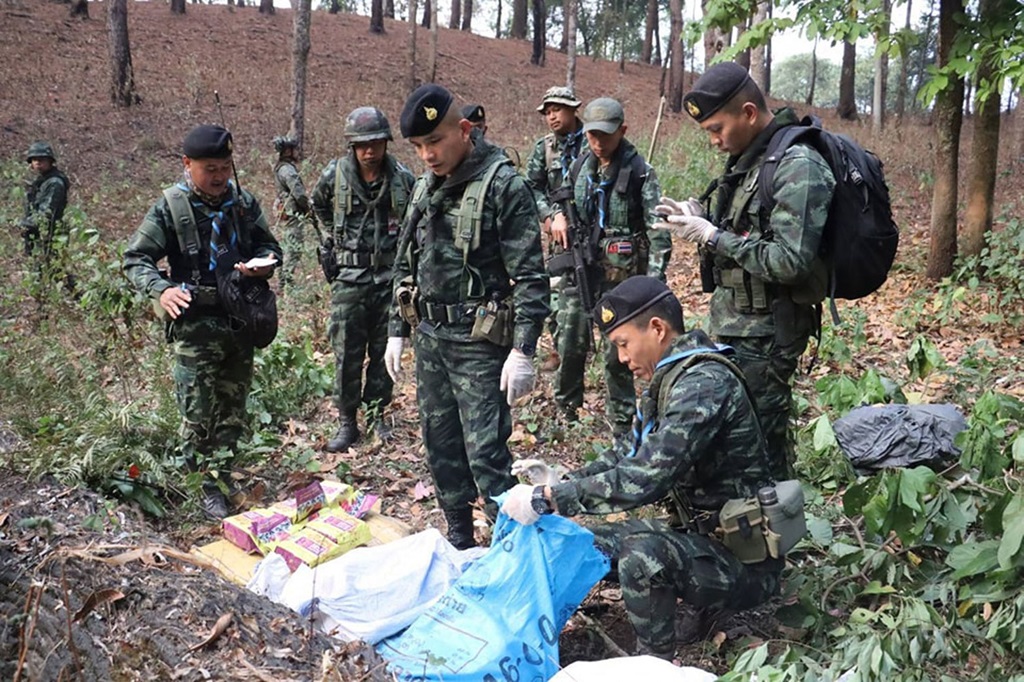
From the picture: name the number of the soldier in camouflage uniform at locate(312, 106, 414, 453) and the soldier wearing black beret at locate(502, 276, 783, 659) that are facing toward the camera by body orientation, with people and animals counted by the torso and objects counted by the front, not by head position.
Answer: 1

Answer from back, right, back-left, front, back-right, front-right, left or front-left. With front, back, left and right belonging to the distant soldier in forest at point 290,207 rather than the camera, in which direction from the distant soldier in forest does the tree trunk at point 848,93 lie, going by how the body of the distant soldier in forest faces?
front-left

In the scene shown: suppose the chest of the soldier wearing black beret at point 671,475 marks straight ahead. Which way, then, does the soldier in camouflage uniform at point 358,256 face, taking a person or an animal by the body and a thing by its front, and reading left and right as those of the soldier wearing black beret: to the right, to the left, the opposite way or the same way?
to the left

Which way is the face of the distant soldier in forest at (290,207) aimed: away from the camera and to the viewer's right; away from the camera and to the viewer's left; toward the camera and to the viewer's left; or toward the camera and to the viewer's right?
toward the camera and to the viewer's right

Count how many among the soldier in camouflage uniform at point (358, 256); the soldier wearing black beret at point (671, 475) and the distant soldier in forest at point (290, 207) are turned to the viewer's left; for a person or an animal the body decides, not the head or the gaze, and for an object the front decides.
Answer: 1

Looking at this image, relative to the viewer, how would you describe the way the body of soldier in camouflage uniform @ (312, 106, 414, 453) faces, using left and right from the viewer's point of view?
facing the viewer

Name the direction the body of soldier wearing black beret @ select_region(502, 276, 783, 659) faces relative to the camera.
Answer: to the viewer's left

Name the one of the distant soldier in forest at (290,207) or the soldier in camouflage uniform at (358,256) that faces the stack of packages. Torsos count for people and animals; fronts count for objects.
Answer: the soldier in camouflage uniform

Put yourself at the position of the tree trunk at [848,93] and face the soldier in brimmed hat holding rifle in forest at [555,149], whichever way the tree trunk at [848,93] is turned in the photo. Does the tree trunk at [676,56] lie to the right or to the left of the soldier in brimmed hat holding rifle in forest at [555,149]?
right

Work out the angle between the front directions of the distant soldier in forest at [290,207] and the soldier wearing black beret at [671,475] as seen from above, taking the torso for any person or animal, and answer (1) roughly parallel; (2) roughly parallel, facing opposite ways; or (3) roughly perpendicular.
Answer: roughly parallel, facing opposite ways

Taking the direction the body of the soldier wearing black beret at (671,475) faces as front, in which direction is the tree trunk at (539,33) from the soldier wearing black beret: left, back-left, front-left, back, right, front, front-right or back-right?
right

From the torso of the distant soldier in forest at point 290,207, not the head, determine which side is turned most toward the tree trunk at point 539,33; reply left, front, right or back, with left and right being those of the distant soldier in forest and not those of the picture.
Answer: left

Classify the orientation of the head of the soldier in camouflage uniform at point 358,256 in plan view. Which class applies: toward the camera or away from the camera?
toward the camera

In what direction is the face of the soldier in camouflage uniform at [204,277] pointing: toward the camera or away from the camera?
toward the camera
